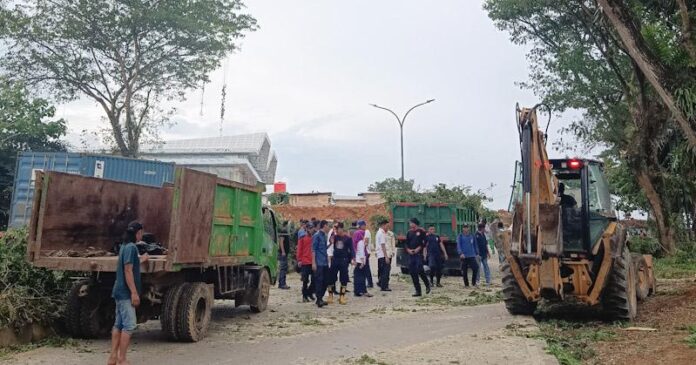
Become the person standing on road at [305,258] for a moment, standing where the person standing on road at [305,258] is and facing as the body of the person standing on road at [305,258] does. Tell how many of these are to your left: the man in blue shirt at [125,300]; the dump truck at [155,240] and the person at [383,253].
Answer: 1

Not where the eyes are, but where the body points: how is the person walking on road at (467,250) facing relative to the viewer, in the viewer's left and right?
facing the viewer

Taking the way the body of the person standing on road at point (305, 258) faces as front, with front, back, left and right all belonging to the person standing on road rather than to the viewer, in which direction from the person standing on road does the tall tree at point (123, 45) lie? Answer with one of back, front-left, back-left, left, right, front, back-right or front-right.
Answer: back

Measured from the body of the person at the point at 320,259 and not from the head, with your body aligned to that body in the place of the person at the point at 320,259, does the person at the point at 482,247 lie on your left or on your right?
on your left

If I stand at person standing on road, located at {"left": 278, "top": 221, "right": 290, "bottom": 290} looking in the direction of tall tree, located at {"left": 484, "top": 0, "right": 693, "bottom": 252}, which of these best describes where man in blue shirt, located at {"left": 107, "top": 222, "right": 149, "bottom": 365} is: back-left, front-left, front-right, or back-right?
back-right

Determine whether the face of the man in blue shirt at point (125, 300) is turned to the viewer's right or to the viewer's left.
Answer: to the viewer's right

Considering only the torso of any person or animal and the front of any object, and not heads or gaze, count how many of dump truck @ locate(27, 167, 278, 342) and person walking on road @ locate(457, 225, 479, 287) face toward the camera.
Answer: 1

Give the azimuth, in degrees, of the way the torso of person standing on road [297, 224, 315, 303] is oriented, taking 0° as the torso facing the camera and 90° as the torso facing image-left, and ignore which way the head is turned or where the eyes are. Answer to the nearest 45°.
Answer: approximately 315°

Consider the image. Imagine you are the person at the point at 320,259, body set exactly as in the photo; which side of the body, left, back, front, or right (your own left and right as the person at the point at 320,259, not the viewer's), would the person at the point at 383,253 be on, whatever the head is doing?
left

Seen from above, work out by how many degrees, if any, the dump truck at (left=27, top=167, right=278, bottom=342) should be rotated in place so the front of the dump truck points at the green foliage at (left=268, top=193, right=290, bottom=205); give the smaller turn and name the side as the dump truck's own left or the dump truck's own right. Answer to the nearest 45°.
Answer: approximately 45° to the dump truck's own left

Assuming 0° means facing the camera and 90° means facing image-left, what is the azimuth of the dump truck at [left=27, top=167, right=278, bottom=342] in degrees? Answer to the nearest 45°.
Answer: approximately 225°

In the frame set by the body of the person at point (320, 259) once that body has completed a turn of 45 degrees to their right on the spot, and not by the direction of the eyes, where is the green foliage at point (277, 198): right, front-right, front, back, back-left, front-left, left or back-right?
back

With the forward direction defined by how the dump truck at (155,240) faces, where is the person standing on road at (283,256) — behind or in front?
in front

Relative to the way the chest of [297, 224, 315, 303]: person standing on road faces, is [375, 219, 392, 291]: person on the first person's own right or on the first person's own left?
on the first person's own left
